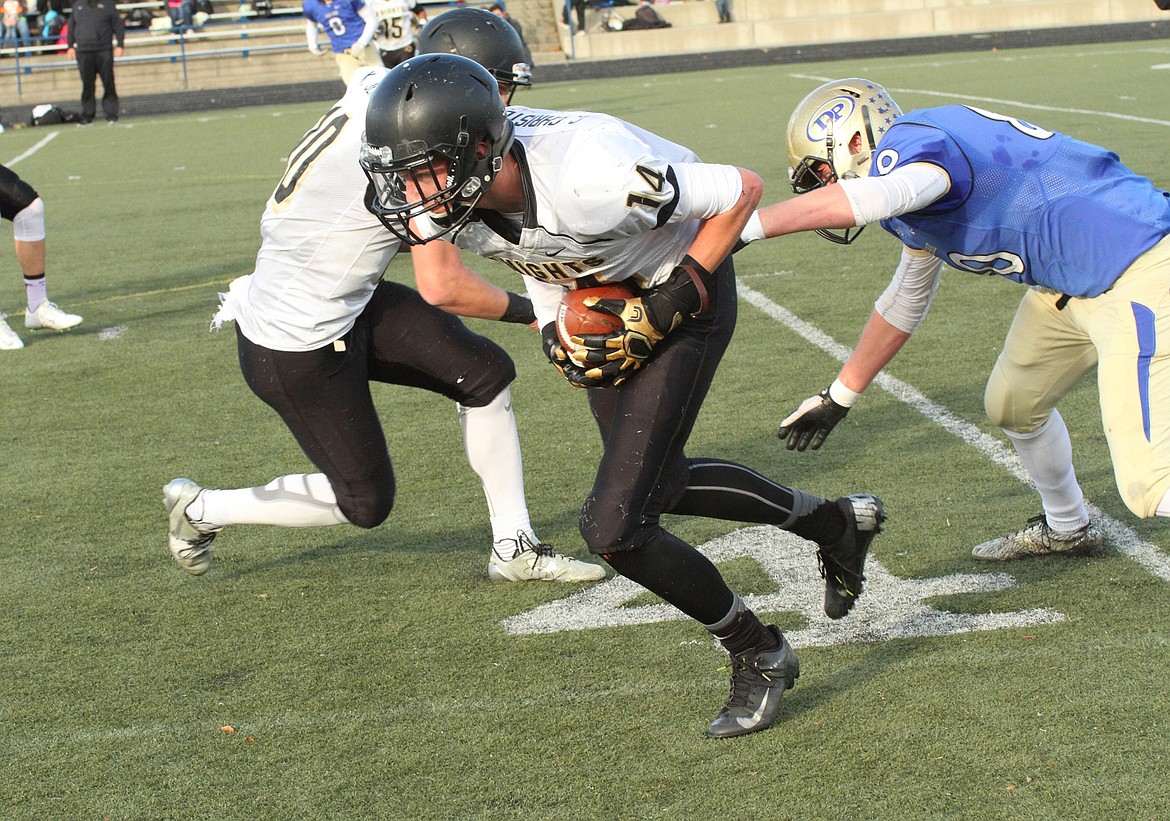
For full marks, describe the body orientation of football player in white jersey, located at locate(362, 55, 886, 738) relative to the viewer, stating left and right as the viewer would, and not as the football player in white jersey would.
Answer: facing the viewer and to the left of the viewer

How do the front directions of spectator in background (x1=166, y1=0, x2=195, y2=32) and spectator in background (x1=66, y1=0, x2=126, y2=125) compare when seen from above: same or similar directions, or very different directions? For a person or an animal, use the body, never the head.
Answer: same or similar directions

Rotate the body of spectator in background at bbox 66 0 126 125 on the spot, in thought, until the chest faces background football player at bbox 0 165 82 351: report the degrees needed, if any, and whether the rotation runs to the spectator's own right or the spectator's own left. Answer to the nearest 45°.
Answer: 0° — they already face them

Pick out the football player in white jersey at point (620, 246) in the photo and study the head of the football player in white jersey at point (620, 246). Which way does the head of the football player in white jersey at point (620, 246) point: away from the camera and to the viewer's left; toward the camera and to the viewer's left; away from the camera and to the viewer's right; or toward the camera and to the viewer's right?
toward the camera and to the viewer's left

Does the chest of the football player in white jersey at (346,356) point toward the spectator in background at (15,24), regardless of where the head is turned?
no

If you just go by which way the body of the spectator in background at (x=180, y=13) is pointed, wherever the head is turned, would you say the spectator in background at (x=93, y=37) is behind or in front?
in front

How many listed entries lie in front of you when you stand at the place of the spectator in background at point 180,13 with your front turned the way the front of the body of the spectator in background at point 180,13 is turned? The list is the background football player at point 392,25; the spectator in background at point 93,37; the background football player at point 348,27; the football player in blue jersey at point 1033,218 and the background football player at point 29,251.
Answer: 5

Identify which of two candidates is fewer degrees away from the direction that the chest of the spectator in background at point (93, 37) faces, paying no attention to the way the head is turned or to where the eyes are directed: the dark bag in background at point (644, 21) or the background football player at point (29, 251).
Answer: the background football player

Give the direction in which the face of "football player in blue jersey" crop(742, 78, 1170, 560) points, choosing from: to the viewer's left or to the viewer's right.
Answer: to the viewer's left

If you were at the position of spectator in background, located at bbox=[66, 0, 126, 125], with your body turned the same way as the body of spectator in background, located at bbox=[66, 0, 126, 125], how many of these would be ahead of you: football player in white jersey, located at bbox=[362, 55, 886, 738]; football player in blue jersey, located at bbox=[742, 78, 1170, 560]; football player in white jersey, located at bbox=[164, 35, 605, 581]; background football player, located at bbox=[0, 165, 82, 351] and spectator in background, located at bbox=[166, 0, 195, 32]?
4

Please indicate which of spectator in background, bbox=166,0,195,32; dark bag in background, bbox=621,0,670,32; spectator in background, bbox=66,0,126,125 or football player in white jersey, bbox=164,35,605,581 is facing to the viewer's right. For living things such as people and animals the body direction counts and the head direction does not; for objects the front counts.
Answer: the football player in white jersey

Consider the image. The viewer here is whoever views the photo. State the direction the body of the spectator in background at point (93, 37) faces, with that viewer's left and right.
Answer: facing the viewer

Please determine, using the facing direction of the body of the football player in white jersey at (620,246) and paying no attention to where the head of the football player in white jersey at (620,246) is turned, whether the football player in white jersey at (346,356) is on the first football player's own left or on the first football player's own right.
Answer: on the first football player's own right
